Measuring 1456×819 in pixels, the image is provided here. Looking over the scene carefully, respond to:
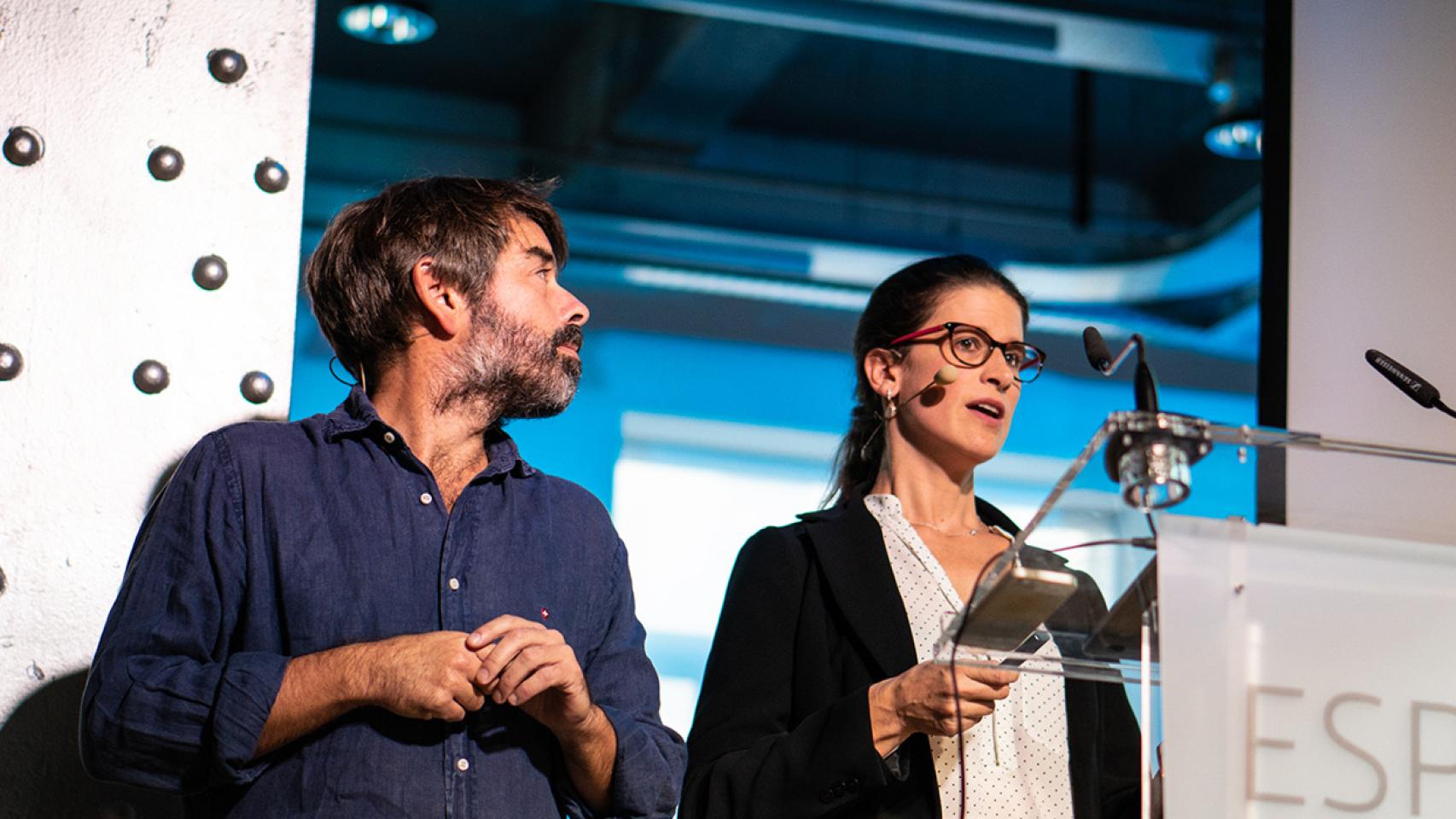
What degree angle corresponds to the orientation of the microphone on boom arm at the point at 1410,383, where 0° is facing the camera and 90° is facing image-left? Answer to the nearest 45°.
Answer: approximately 90°

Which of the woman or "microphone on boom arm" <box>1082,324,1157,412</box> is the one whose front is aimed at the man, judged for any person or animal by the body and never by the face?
the microphone on boom arm

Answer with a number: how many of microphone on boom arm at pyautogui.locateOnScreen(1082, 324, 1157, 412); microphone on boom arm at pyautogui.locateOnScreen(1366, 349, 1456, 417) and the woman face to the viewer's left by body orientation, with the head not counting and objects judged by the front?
2

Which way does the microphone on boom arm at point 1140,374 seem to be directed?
to the viewer's left

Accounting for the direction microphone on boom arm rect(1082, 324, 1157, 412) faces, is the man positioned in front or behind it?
in front

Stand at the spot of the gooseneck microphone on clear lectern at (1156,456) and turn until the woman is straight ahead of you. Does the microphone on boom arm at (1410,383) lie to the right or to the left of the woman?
right

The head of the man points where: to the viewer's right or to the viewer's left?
to the viewer's right

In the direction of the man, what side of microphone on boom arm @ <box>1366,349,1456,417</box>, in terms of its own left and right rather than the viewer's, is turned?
front

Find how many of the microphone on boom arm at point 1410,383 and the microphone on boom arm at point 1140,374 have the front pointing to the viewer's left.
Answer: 2

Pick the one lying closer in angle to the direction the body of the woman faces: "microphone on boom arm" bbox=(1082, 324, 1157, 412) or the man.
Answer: the microphone on boom arm
